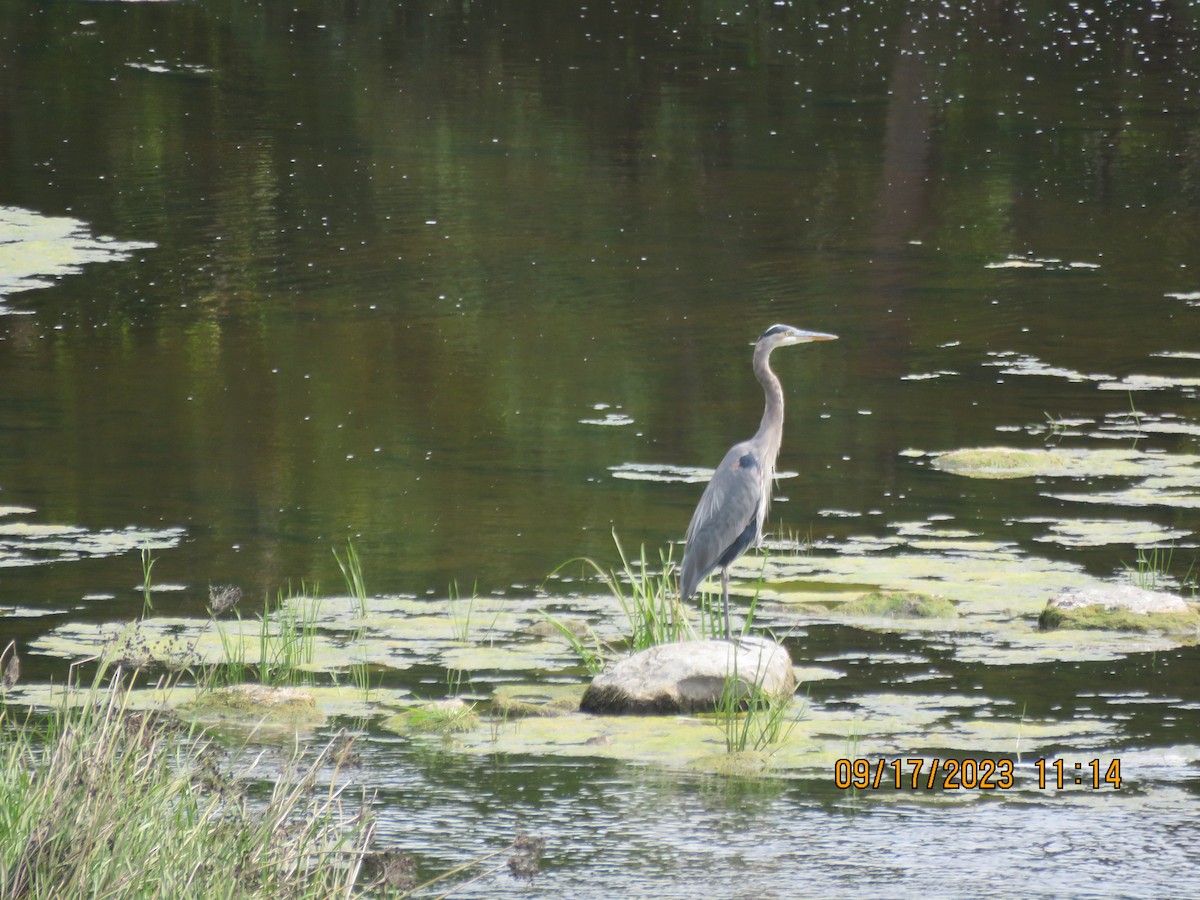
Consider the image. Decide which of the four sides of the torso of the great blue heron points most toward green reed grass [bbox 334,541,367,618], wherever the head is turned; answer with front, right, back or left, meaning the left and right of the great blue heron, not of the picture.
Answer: back

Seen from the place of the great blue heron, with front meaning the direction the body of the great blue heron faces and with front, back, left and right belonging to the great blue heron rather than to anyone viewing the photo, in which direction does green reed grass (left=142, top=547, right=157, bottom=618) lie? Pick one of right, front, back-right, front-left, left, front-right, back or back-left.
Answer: back

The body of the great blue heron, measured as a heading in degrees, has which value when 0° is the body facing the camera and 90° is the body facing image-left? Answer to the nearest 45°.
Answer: approximately 270°

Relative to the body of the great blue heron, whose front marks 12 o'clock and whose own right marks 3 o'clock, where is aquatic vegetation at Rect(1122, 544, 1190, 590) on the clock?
The aquatic vegetation is roughly at 11 o'clock from the great blue heron.

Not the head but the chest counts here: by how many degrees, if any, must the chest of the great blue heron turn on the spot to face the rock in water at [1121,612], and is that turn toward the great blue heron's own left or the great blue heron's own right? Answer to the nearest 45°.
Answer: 0° — it already faces it

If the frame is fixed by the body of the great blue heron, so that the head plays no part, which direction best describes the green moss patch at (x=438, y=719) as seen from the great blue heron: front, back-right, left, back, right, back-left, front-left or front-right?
back-right

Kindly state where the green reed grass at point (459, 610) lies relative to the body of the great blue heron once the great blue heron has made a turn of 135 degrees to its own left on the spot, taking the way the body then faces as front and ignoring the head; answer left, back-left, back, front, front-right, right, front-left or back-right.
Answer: front-left
